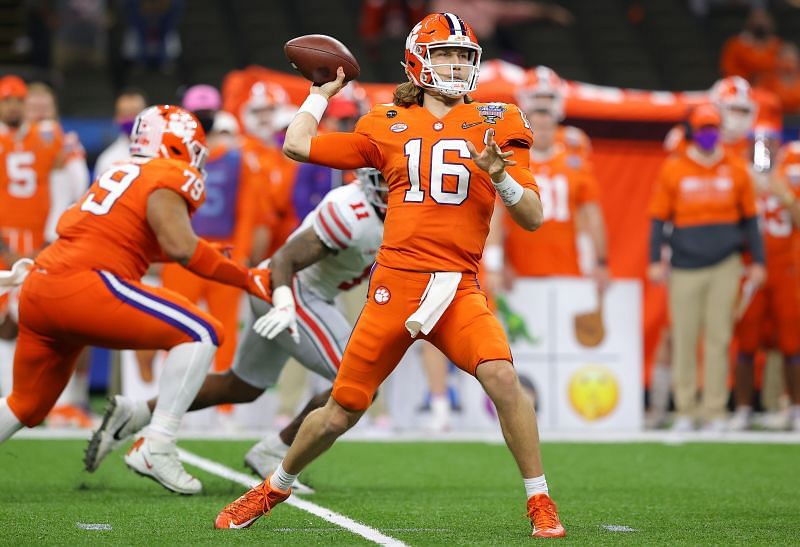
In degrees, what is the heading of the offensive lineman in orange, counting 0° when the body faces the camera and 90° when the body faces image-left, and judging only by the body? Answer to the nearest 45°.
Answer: approximately 225°

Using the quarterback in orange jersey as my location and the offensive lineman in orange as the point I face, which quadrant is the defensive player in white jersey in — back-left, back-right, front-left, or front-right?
front-right

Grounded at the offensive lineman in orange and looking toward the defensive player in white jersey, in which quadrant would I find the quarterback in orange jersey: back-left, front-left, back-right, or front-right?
front-right

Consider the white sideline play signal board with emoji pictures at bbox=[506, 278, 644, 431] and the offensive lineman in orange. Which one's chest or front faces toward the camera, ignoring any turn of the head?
the white sideline play signal board with emoji pictures

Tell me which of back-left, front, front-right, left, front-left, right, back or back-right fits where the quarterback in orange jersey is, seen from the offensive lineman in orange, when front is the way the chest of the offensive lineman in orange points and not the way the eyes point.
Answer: right

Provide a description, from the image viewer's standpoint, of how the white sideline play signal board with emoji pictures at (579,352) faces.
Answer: facing the viewer

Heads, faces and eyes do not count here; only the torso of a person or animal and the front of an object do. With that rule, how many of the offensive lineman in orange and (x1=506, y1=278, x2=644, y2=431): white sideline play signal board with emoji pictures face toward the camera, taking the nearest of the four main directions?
1

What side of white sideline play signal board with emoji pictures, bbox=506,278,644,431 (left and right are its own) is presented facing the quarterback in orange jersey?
front

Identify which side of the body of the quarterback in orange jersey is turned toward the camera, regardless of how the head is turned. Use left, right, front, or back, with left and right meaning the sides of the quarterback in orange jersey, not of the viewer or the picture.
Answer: front

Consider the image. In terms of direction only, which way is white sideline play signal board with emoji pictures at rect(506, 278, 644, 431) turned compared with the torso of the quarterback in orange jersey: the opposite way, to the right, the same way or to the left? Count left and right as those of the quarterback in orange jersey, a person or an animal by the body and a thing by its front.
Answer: the same way

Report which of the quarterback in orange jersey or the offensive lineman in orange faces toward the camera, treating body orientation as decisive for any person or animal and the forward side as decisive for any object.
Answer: the quarterback in orange jersey

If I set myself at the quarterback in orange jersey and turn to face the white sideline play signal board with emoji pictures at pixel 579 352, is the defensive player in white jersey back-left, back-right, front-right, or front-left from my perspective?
front-left

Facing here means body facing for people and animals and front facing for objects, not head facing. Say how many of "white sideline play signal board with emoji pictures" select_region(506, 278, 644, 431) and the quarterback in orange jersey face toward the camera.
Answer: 2

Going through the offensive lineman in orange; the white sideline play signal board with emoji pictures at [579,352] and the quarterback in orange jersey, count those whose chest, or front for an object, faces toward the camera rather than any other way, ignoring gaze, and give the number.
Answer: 2
